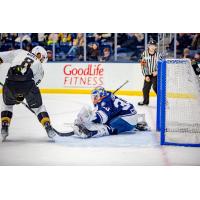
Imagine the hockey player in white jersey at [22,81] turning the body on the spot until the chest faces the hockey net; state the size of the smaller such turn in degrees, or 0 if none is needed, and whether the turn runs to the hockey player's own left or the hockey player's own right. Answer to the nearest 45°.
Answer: approximately 45° to the hockey player's own right

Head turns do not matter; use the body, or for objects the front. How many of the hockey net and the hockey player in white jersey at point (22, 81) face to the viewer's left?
1

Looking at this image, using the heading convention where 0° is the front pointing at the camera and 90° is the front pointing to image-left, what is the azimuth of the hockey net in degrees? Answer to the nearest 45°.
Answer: approximately 90°

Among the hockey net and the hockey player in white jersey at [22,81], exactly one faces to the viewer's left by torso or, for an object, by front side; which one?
the hockey net

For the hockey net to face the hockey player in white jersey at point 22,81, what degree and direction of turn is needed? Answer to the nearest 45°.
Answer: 0° — it already faces them

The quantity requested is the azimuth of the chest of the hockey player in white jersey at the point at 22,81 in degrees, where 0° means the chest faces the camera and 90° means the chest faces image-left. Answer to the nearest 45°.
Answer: approximately 225°
